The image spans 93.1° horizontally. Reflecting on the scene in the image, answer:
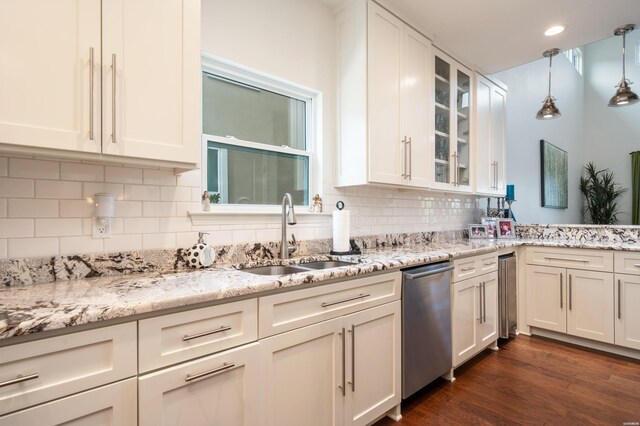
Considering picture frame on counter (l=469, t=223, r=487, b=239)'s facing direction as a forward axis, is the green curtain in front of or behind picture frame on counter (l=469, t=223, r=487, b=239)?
behind

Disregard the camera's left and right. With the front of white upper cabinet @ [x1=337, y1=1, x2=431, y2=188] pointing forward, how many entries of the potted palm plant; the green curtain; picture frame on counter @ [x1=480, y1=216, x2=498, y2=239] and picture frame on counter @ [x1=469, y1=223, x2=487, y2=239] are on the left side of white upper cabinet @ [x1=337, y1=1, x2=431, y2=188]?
4

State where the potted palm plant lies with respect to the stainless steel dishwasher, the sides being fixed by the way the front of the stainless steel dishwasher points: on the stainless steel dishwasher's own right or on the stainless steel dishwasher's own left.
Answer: on the stainless steel dishwasher's own left

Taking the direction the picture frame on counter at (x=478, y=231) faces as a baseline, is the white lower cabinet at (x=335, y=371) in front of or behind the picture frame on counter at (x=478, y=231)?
in front

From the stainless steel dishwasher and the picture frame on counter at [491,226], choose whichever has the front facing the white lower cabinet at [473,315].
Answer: the picture frame on counter

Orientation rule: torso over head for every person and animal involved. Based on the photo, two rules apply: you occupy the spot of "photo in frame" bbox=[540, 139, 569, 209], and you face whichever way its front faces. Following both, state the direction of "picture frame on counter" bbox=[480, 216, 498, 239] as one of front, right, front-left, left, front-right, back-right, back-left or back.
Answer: front-right

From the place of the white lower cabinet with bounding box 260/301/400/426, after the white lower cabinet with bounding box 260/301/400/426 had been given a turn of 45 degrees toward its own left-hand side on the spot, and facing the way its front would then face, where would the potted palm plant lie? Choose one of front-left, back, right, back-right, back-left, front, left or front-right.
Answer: front-left

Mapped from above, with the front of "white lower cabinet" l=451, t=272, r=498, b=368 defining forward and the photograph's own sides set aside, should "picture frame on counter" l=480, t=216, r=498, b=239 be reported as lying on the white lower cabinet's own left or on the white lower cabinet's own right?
on the white lower cabinet's own left

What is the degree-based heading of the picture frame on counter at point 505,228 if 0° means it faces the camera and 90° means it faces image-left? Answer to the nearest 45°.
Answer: approximately 0°
